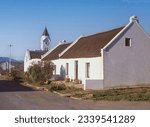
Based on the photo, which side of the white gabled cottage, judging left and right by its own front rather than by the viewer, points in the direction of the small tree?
right

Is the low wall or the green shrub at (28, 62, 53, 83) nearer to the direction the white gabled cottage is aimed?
the low wall

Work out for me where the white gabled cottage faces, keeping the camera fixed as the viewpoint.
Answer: facing the viewer and to the left of the viewer

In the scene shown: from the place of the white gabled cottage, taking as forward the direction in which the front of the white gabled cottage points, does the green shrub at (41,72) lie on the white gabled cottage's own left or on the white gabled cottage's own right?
on the white gabled cottage's own right
